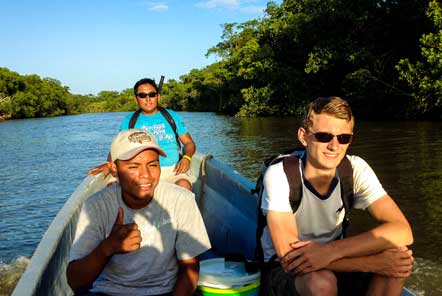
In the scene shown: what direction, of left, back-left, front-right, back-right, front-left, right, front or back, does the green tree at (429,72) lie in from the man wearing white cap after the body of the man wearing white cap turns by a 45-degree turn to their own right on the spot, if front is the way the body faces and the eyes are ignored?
back

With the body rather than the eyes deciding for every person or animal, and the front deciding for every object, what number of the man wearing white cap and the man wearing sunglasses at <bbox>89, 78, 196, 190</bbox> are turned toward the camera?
2

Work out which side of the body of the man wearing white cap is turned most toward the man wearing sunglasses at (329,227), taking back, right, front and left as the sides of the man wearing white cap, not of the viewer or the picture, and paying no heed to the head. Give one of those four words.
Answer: left

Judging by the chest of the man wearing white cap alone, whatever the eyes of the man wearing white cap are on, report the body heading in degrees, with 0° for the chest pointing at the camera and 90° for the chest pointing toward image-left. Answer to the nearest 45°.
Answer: approximately 0°

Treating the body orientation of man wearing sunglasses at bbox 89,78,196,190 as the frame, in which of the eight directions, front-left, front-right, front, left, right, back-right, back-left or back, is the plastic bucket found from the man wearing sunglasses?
front

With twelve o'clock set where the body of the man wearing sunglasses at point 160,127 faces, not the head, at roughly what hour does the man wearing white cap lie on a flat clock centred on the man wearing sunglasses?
The man wearing white cap is roughly at 12 o'clock from the man wearing sunglasses.

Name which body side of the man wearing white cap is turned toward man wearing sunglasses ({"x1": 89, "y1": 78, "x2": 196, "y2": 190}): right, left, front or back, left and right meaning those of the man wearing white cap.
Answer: back

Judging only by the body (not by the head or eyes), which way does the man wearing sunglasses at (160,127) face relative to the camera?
toward the camera
